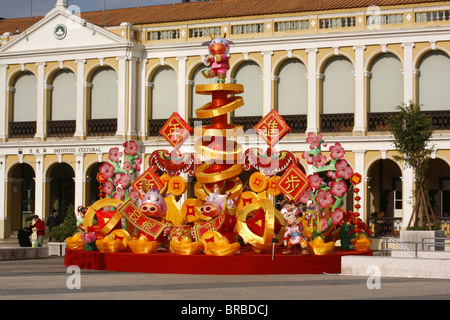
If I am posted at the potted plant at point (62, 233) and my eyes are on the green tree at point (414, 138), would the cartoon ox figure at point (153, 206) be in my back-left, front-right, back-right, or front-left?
front-right

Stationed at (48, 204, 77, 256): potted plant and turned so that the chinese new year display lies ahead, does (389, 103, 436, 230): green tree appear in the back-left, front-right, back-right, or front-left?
front-left

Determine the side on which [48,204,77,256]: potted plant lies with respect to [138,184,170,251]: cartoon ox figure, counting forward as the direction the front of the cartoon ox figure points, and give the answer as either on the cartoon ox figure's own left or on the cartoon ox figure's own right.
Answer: on the cartoon ox figure's own right

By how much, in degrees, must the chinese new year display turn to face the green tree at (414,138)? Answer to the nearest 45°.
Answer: approximately 135° to its left

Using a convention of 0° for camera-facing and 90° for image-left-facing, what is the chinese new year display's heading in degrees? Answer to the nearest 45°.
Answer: approximately 0°

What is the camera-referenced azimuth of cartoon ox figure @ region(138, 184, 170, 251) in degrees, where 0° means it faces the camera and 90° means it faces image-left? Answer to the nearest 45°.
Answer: approximately 45°

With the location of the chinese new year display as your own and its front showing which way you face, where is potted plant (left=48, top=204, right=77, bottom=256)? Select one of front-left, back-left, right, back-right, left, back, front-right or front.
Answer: back-right
